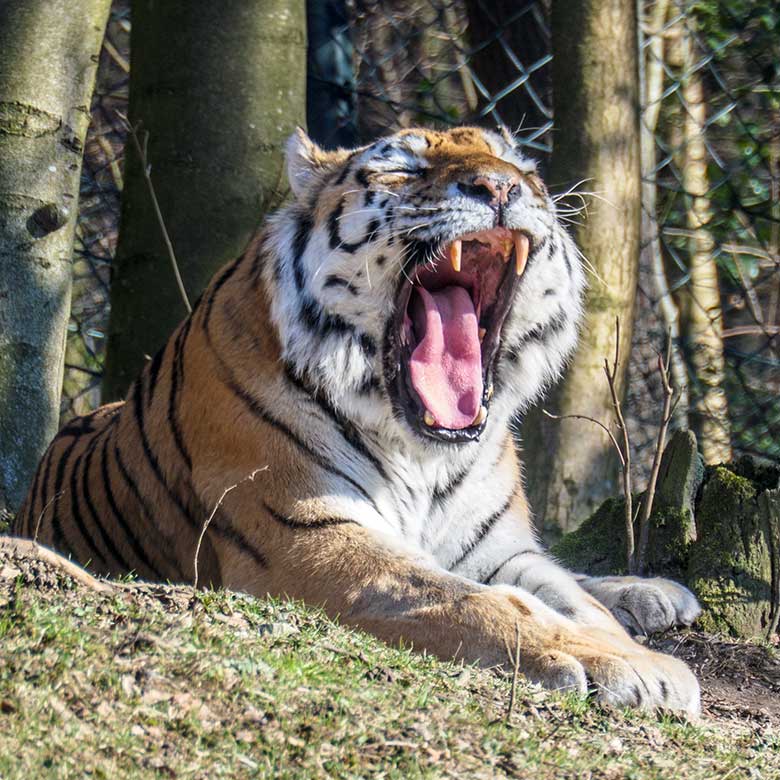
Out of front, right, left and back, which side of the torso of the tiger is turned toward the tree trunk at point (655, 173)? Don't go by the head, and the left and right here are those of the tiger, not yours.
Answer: left

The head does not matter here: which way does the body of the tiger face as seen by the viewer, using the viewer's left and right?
facing the viewer and to the right of the viewer

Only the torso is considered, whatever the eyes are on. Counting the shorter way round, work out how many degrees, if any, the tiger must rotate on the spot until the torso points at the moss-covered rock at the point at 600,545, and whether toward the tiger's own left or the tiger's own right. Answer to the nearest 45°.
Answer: approximately 90° to the tiger's own left

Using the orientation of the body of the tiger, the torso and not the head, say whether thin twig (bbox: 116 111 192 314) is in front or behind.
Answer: behind

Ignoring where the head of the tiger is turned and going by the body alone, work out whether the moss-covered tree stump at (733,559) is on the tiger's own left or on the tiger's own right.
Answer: on the tiger's own left

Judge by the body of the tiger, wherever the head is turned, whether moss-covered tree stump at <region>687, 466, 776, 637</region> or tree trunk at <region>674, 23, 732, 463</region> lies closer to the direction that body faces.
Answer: the moss-covered tree stump

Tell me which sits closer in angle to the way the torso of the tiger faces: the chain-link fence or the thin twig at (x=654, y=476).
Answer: the thin twig

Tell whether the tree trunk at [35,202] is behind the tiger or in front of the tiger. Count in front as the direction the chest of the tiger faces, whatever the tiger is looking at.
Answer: behind

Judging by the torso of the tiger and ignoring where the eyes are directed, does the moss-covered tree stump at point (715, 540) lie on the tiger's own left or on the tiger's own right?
on the tiger's own left
